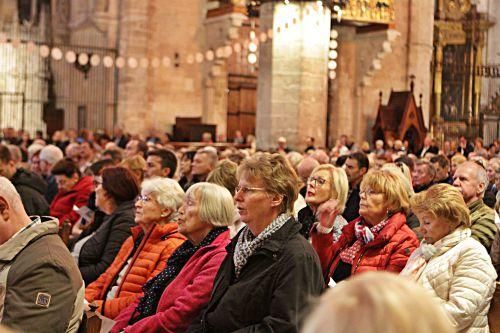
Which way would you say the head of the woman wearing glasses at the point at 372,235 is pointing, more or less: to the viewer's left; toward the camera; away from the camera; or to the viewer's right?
to the viewer's left

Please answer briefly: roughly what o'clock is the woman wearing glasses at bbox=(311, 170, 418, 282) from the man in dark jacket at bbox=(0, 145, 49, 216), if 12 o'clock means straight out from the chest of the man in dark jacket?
The woman wearing glasses is roughly at 8 o'clock from the man in dark jacket.

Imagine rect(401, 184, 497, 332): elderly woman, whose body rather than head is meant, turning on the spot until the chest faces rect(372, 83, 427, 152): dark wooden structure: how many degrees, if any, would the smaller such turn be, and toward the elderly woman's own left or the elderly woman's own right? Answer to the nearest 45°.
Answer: approximately 90° to the elderly woman's own right

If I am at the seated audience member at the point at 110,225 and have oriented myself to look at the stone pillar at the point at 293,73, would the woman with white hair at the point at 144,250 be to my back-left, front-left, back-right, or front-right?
back-right

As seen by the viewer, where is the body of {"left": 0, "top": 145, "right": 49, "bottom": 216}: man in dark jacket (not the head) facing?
to the viewer's left

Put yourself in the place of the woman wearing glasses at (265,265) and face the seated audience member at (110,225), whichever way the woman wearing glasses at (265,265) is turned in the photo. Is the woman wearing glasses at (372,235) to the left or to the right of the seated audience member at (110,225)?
right

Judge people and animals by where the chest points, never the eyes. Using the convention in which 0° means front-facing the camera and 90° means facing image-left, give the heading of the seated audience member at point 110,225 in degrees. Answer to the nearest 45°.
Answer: approximately 90°

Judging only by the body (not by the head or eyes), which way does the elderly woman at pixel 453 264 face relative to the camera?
to the viewer's left

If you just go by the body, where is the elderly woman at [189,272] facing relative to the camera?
to the viewer's left

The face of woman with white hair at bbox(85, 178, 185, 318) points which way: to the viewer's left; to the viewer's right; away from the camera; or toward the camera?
to the viewer's left

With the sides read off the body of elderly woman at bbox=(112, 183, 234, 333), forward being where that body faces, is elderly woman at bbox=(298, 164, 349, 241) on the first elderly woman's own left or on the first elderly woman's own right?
on the first elderly woman's own right

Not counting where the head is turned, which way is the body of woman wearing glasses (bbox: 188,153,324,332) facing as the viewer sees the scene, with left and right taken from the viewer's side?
facing the viewer and to the left of the viewer

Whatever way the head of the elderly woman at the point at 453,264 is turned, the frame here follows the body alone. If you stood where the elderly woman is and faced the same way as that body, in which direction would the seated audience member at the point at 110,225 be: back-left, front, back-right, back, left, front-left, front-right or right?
front-right

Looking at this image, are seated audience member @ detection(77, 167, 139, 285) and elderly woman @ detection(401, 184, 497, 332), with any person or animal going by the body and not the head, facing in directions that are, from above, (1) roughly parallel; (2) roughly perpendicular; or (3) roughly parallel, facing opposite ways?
roughly parallel

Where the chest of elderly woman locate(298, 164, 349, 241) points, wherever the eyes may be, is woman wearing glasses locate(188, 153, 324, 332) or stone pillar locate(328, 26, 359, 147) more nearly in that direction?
the woman wearing glasses
